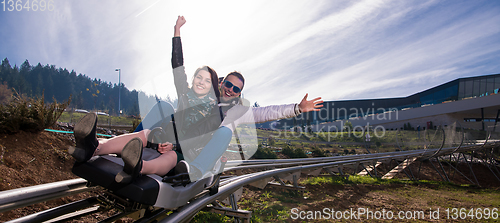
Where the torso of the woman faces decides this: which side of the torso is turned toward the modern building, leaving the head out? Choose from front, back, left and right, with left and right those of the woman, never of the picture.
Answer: back

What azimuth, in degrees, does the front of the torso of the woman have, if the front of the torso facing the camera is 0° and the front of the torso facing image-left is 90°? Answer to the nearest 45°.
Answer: approximately 45°

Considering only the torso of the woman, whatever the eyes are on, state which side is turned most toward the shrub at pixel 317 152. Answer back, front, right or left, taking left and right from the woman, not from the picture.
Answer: back

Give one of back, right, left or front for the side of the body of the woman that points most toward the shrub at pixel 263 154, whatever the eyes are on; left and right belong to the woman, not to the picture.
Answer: back

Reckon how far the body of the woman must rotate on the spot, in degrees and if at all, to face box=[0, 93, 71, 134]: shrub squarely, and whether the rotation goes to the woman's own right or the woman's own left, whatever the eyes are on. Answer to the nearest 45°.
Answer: approximately 90° to the woman's own right

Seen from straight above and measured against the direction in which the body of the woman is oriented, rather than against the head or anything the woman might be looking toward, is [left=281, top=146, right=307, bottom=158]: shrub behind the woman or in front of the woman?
behind
